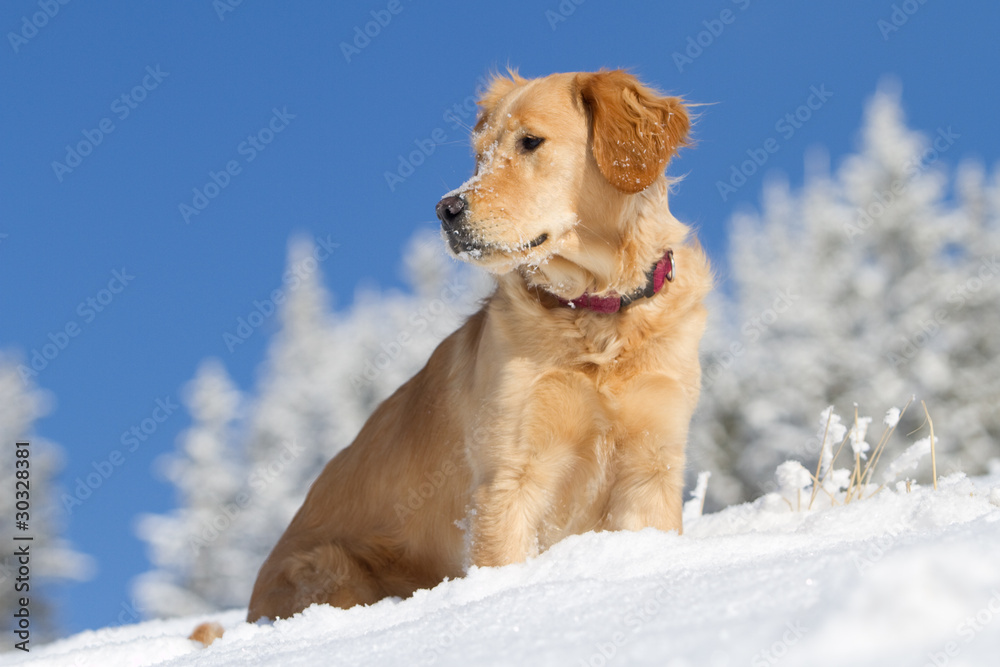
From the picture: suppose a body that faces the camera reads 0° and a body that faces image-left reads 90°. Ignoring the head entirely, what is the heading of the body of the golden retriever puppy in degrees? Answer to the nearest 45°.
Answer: approximately 315°

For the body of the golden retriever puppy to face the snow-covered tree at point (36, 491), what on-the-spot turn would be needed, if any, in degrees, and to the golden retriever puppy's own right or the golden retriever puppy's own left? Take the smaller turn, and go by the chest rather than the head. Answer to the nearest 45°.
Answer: approximately 180°

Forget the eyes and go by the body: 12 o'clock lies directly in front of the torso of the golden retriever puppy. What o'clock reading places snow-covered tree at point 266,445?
The snow-covered tree is roughly at 7 o'clock from the golden retriever puppy.

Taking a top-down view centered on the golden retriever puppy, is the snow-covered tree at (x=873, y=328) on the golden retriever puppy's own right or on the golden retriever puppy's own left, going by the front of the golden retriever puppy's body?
on the golden retriever puppy's own left
